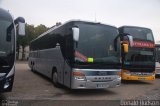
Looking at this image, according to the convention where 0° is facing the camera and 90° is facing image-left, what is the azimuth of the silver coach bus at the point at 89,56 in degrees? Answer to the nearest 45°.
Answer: approximately 315°
